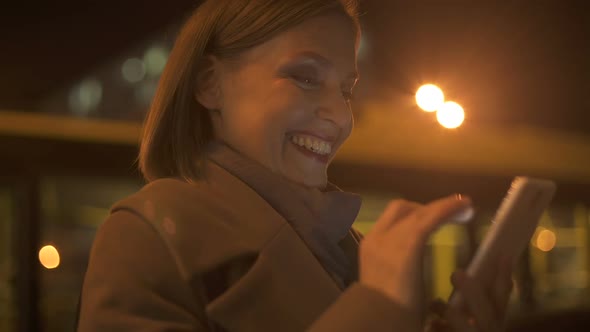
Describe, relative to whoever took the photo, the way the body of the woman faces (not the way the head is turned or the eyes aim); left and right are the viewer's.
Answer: facing the viewer and to the right of the viewer
